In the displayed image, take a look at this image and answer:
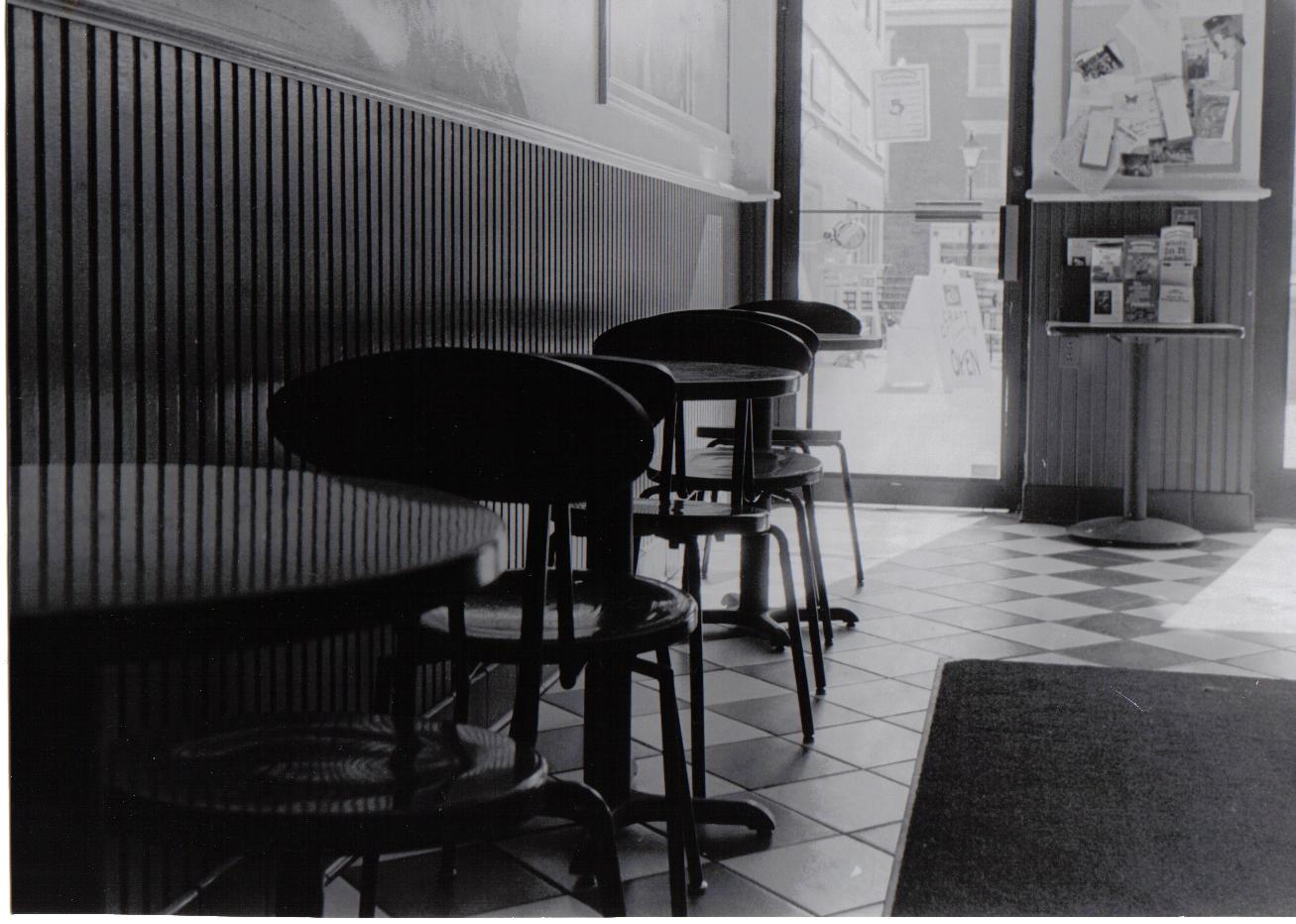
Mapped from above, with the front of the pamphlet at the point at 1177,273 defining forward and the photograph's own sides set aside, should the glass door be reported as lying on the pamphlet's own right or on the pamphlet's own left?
on the pamphlet's own right

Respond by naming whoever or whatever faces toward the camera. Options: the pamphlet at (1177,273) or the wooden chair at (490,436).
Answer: the pamphlet

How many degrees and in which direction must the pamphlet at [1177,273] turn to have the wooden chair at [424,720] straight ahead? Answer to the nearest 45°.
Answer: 0° — it already faces it

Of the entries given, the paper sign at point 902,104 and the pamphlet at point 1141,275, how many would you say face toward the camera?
2

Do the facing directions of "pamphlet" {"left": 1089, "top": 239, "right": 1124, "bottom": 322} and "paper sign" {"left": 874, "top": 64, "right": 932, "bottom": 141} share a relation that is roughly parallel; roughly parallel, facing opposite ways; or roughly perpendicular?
roughly parallel

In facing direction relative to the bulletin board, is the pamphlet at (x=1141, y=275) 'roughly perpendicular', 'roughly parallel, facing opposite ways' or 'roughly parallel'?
roughly parallel

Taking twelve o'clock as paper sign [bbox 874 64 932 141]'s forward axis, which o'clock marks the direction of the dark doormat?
The dark doormat is roughly at 12 o'clock from the paper sign.

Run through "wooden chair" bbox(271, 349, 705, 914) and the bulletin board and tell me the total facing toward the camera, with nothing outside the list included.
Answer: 1

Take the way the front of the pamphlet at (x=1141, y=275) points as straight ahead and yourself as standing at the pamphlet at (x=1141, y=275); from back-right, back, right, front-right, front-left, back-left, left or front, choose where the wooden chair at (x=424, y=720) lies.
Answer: front

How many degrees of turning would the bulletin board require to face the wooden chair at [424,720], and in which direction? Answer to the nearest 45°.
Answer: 0° — it already faces it

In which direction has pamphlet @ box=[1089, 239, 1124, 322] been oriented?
toward the camera

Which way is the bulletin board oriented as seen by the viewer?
toward the camera

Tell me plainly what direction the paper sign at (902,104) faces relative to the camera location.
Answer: facing the viewer
